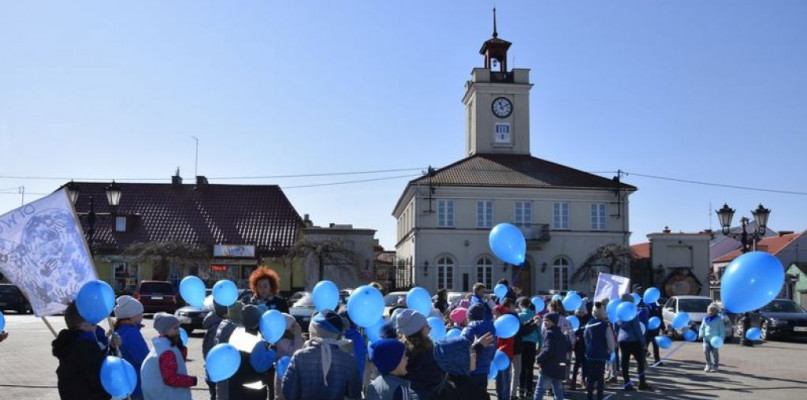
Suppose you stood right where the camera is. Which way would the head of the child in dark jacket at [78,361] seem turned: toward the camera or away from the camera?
away from the camera

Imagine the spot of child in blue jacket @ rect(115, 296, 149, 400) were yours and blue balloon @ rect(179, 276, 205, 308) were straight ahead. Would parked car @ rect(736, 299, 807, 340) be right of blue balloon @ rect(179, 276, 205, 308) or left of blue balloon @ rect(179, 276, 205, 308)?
right

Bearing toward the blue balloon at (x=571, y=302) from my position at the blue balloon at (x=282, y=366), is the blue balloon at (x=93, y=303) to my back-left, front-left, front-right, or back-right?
back-left

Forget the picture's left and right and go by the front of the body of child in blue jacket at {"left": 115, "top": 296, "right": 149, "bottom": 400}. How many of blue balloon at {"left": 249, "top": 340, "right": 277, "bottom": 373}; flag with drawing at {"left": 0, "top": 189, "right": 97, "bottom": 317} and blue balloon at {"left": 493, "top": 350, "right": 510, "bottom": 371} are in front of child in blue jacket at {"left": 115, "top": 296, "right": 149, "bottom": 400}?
2

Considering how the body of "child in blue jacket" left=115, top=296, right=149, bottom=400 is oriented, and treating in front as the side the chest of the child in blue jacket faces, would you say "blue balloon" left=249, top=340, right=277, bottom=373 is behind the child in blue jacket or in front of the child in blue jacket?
in front
